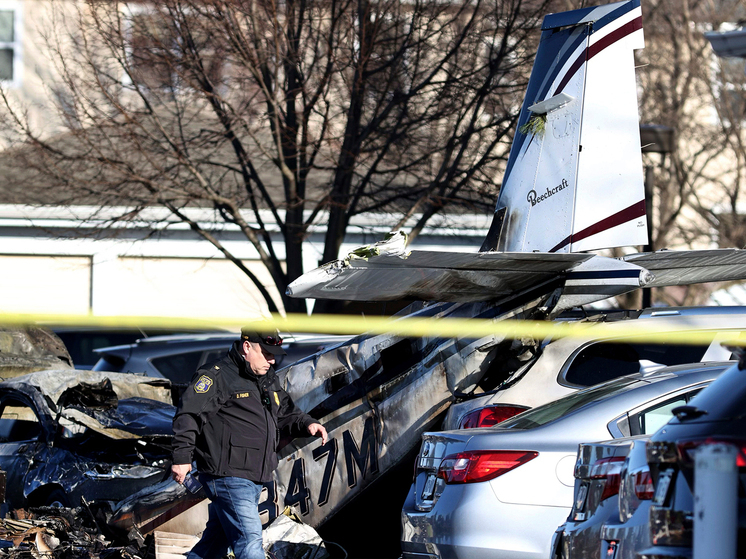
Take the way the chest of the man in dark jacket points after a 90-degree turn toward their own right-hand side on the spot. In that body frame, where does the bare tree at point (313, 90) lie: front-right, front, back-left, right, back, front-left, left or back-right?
back-right

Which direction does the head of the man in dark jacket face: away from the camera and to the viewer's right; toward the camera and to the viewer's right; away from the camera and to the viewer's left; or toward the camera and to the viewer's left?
toward the camera and to the viewer's right

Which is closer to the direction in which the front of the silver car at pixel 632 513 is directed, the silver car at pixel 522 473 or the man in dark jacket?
the silver car

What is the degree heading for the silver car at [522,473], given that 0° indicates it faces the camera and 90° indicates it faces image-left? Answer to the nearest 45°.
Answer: approximately 225°

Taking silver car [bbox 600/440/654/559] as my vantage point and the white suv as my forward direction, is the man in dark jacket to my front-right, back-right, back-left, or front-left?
front-left

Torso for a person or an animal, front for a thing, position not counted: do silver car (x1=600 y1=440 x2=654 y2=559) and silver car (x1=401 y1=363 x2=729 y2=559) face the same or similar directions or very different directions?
same or similar directions

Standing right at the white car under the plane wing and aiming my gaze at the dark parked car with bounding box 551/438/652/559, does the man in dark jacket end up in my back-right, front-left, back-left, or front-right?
front-right

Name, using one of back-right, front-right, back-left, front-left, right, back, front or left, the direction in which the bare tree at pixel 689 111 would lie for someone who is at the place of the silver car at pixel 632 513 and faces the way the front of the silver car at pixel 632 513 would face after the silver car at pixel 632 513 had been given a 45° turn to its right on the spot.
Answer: left

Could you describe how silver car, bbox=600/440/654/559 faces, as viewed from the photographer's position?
facing away from the viewer and to the right of the viewer

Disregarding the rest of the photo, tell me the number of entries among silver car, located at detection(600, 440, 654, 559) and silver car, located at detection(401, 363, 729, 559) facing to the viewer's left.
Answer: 0
